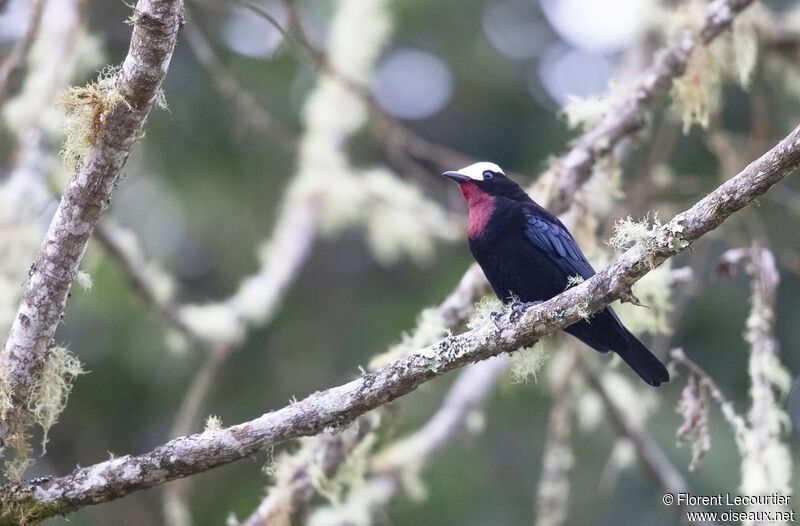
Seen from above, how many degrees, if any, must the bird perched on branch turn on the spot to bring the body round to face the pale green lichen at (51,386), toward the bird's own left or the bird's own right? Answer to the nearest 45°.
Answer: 0° — it already faces it

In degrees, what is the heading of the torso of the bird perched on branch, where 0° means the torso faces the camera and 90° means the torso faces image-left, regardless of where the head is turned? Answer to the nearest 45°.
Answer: approximately 90°
